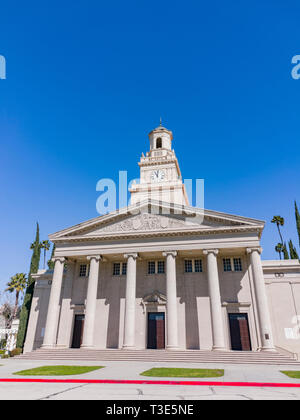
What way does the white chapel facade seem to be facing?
toward the camera
